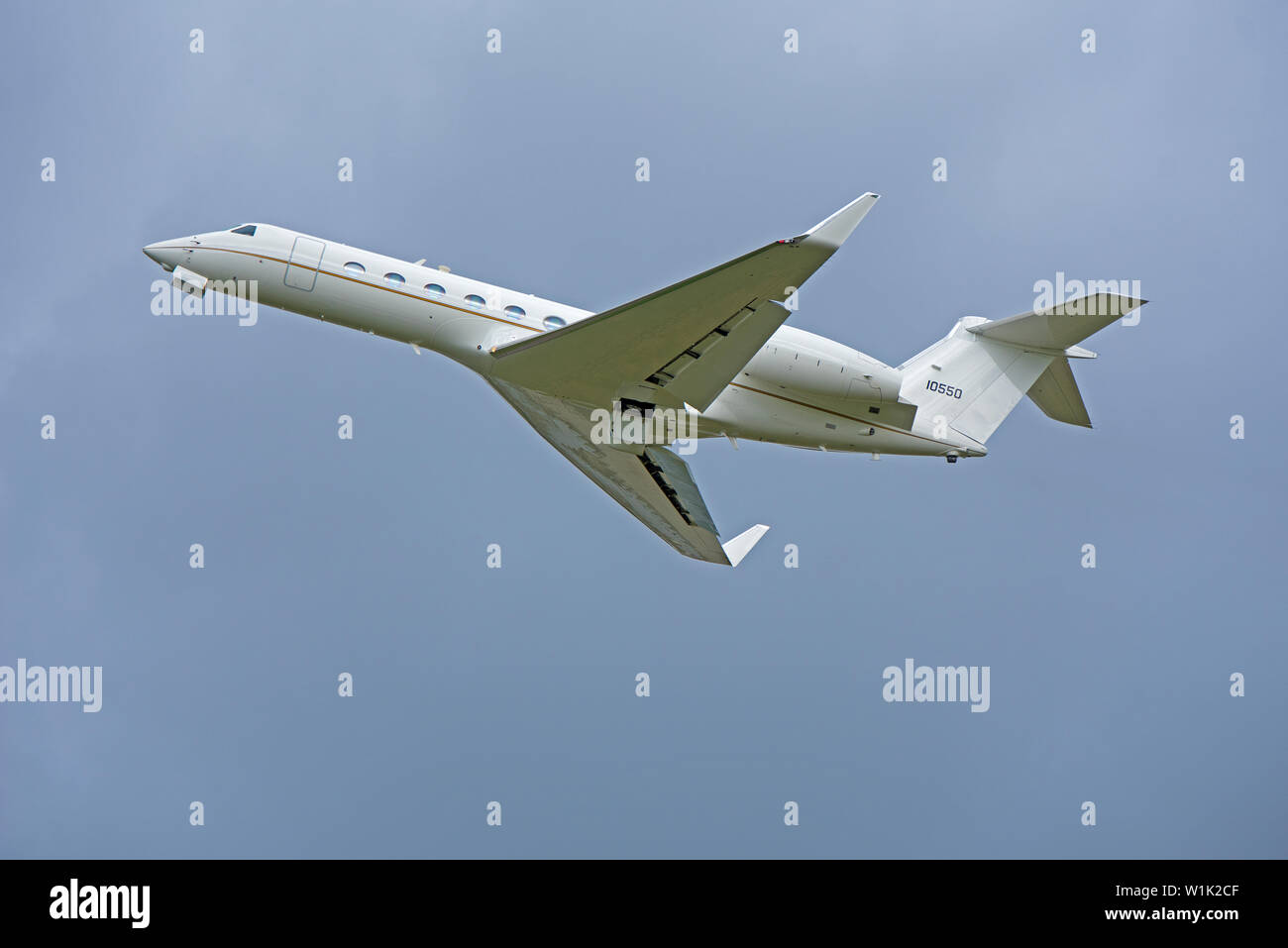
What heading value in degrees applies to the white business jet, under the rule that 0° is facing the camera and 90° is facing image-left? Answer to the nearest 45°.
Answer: approximately 90°
